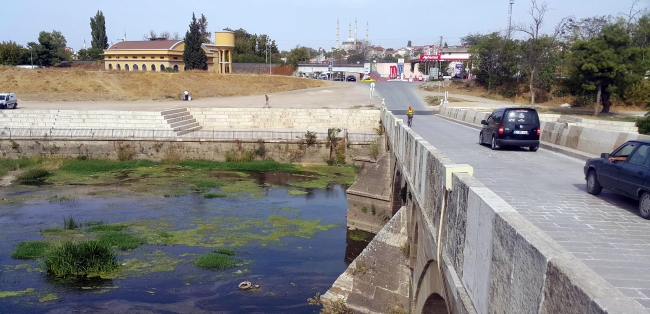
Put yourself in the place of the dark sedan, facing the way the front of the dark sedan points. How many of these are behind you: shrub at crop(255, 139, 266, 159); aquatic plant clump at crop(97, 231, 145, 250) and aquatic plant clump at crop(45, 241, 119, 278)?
0

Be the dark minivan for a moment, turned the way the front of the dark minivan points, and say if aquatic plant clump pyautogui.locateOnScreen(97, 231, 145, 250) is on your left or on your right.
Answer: on your left

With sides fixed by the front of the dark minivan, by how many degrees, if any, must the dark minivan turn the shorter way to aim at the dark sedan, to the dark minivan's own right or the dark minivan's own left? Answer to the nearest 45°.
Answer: approximately 135° to the dark minivan's own left

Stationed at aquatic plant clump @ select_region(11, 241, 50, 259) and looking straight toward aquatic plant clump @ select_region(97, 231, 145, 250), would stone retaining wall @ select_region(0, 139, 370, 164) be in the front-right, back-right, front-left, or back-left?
front-left

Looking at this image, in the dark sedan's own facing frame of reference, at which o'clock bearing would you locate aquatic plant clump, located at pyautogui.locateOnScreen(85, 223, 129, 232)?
The aquatic plant clump is roughly at 11 o'clock from the dark sedan.

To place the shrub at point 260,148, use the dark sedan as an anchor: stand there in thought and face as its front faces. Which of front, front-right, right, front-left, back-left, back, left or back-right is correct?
front

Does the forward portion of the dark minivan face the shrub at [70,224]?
no

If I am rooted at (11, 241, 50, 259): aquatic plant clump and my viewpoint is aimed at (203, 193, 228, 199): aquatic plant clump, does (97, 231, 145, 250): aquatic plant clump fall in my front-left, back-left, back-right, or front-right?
front-right

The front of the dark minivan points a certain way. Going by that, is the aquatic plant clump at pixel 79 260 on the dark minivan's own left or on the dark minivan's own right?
on the dark minivan's own left

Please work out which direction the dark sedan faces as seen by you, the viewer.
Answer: facing away from the viewer and to the left of the viewer

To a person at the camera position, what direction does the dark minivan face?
facing away from the viewer and to the left of the viewer

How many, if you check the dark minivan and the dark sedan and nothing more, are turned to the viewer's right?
0

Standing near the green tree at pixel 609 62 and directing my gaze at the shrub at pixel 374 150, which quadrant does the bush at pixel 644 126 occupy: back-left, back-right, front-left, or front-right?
front-left
